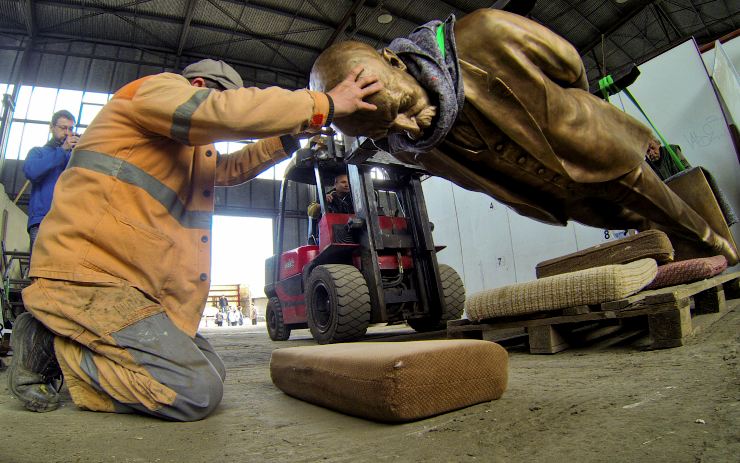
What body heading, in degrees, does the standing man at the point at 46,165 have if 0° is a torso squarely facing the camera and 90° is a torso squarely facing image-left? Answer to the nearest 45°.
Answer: approximately 315°

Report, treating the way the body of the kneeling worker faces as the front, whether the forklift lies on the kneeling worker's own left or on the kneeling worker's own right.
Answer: on the kneeling worker's own left

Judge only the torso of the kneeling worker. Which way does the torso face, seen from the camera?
to the viewer's right

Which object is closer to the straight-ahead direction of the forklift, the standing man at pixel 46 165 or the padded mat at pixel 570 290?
the padded mat
